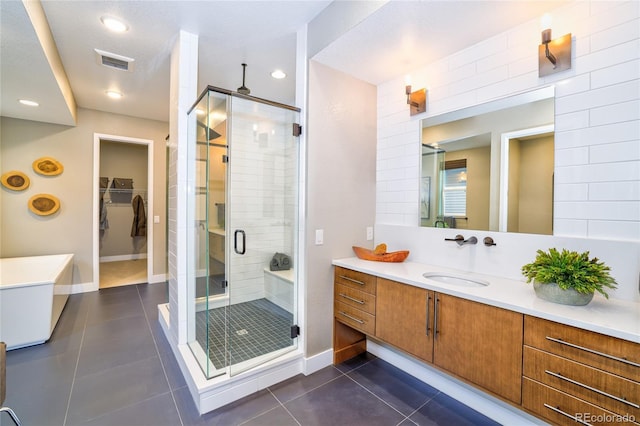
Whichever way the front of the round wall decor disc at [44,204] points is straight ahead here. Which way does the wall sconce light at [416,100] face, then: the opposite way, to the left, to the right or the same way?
to the right

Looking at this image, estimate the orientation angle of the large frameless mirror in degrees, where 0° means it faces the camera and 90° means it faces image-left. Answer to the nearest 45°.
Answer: approximately 45°

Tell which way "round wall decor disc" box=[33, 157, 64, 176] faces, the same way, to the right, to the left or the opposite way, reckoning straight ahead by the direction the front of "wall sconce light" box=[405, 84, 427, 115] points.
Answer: to the left

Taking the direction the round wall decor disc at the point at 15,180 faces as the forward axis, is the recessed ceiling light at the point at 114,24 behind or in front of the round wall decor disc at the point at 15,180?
in front

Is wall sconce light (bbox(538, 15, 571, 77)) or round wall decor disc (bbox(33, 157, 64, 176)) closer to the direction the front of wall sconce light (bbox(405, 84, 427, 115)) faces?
the round wall decor disc

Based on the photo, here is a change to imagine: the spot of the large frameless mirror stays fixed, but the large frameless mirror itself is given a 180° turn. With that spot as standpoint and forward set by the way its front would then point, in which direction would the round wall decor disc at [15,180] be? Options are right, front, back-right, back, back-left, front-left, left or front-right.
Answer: back-left

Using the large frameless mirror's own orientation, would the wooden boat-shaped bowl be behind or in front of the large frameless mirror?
in front

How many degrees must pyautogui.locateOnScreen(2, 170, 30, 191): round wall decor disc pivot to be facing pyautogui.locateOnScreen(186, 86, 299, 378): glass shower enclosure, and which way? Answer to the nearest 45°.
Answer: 0° — it already faces it
